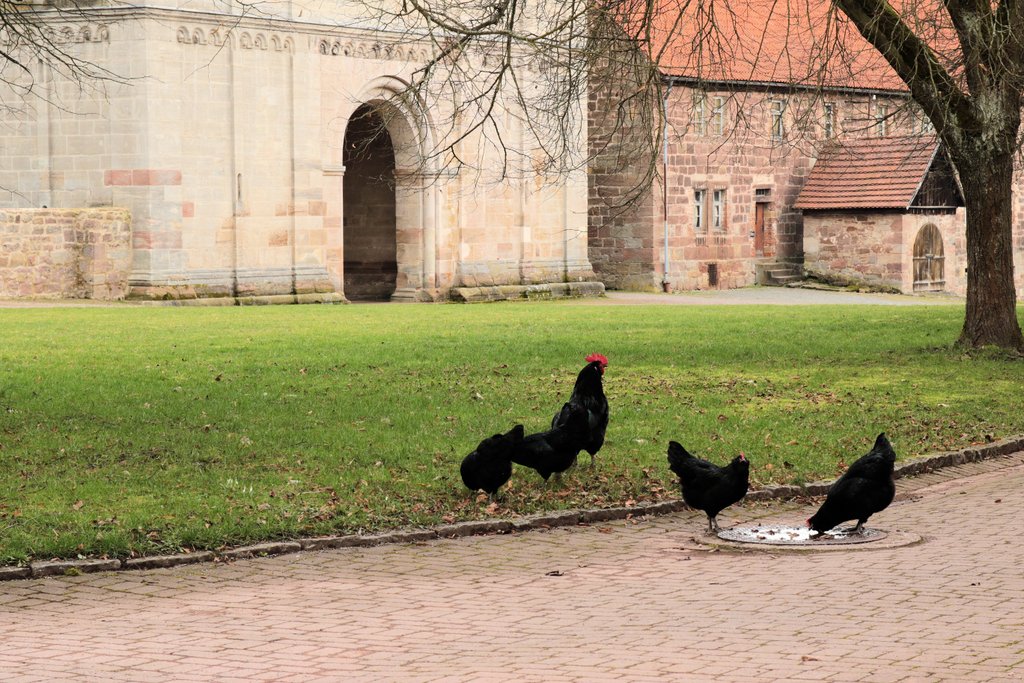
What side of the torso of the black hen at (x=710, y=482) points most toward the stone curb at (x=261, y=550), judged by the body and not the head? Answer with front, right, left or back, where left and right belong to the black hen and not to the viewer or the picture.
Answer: back

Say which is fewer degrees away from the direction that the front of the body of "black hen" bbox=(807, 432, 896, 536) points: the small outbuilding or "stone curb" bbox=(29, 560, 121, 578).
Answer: the stone curb

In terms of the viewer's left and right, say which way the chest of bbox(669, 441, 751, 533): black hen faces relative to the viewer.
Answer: facing to the right of the viewer

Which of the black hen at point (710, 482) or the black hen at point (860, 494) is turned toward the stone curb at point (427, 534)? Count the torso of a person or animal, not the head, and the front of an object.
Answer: the black hen at point (860, 494)

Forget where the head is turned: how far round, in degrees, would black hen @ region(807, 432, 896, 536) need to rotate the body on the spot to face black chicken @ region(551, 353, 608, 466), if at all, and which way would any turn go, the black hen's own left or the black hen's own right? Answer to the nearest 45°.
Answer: approximately 45° to the black hen's own right

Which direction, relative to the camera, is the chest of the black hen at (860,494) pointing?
to the viewer's left

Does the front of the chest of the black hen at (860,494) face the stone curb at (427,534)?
yes

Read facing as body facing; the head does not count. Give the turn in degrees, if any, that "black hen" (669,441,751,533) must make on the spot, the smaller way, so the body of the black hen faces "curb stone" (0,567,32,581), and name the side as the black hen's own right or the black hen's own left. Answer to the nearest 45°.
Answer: approximately 135° to the black hen's own right

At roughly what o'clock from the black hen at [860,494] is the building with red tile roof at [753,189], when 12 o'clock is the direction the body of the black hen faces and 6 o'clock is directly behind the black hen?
The building with red tile roof is roughly at 3 o'clock from the black hen.

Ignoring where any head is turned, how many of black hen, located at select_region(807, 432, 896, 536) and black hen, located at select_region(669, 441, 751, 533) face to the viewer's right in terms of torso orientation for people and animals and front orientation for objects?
1

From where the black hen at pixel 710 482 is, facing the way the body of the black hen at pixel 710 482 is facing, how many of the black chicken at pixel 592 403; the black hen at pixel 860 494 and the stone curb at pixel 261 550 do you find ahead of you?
1

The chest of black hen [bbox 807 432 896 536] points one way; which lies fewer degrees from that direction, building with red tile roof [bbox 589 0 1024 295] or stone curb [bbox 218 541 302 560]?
the stone curb

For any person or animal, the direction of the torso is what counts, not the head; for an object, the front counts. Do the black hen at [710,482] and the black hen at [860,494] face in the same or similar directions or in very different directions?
very different directions

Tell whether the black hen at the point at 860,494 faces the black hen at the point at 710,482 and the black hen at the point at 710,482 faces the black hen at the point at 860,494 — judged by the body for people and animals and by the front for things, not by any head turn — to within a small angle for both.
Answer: yes

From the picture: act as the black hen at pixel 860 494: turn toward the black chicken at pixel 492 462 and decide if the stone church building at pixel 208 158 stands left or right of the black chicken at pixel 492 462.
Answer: right

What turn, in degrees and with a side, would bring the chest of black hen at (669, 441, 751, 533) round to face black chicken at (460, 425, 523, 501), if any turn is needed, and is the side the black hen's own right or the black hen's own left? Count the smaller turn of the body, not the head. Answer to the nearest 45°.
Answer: approximately 180°

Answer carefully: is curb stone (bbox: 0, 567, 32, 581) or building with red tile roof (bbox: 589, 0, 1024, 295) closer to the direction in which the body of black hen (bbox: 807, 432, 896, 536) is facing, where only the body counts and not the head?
the curb stone
